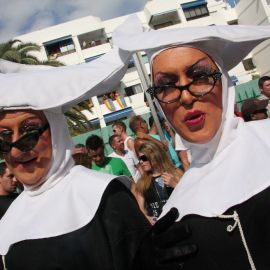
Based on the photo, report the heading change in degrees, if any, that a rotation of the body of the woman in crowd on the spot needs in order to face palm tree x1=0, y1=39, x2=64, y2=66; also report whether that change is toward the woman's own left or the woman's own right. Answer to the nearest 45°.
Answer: approximately 135° to the woman's own right

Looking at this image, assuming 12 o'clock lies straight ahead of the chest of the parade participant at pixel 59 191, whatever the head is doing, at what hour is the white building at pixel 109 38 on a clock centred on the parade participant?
The white building is roughly at 5 o'clock from the parade participant.

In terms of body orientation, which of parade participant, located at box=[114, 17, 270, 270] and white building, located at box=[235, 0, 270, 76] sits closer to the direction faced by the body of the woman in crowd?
the parade participant

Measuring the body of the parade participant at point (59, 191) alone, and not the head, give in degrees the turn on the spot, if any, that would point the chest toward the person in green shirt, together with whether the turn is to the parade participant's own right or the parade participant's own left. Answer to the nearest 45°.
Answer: approximately 135° to the parade participant's own right

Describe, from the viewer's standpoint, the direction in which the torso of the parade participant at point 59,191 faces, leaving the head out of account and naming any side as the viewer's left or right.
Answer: facing the viewer and to the left of the viewer

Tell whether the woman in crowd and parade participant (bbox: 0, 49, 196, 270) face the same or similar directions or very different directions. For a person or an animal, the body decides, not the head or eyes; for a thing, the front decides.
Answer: same or similar directions

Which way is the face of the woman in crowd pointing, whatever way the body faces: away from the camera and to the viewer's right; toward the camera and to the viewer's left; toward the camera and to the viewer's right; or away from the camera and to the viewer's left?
toward the camera and to the viewer's left

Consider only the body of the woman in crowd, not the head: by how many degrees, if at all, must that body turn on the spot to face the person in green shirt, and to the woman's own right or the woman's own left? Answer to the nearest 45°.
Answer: approximately 90° to the woman's own right

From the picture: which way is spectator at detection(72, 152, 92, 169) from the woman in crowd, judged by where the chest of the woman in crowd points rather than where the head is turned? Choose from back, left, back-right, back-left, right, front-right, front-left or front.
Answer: right

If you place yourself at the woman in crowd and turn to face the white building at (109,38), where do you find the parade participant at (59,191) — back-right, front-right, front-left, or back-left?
back-left

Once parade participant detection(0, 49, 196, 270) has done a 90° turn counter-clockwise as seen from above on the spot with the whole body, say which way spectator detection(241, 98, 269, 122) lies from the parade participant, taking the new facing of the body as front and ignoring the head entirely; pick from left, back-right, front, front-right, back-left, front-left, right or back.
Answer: left

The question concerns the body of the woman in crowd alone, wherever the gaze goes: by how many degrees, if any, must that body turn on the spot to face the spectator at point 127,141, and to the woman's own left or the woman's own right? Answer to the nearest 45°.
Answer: approximately 135° to the woman's own right
